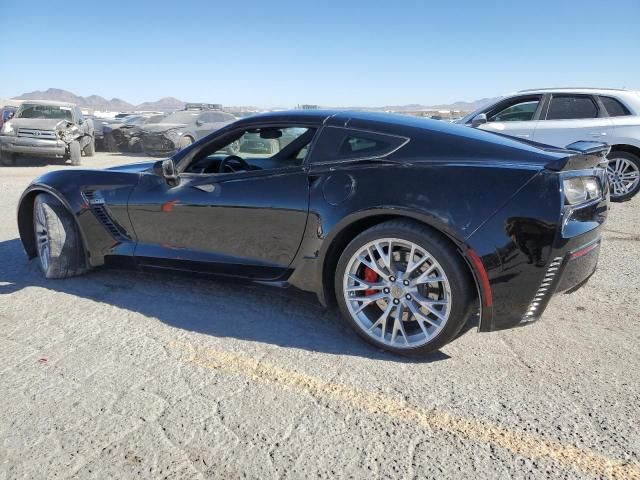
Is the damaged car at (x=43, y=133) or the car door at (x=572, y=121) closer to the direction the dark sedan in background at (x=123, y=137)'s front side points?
the damaged car

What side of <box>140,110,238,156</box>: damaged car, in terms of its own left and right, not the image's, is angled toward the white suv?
left

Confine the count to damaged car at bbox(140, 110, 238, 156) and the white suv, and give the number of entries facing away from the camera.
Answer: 0

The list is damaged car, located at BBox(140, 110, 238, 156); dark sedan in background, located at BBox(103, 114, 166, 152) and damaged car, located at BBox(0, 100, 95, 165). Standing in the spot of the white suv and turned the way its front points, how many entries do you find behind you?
0

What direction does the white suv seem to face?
to the viewer's left

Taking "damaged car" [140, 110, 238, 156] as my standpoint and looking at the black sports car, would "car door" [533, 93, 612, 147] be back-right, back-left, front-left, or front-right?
front-left

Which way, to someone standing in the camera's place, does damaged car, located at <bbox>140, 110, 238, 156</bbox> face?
facing the viewer and to the left of the viewer

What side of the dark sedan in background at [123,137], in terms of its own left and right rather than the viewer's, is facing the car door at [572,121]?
left

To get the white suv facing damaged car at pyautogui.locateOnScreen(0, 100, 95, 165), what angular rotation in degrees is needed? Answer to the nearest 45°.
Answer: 0° — it already faces it

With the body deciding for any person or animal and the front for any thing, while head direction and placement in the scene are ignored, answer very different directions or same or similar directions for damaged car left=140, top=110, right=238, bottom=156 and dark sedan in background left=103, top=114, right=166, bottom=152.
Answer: same or similar directions

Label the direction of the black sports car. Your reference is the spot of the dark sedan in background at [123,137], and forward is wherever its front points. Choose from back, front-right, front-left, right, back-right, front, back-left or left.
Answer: front-left

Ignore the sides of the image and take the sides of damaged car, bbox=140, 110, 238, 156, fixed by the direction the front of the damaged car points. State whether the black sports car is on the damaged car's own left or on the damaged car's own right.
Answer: on the damaged car's own left

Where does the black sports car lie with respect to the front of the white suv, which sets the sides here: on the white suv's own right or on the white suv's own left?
on the white suv's own left

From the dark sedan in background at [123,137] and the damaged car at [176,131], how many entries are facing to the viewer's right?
0

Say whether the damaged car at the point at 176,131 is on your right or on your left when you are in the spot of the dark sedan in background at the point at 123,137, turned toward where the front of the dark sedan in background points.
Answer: on your left

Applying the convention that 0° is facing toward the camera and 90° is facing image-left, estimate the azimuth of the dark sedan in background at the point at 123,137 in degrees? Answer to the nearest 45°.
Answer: approximately 45°

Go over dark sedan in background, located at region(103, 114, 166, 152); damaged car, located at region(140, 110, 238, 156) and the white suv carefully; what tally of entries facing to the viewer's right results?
0

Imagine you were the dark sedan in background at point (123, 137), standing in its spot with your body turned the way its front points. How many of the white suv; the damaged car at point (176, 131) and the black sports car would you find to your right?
0

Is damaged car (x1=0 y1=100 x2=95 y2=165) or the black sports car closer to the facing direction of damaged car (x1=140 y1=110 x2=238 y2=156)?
the damaged car
